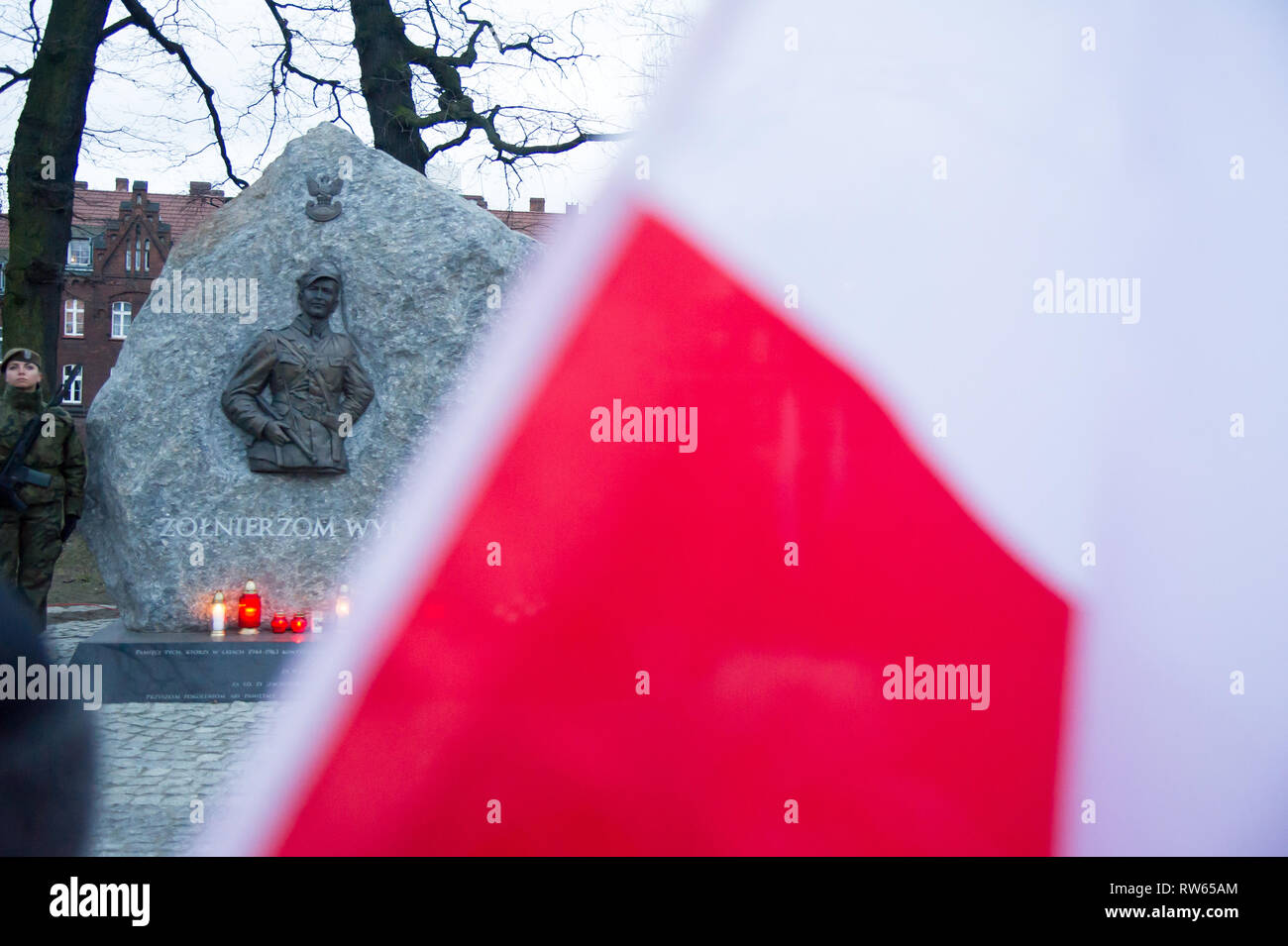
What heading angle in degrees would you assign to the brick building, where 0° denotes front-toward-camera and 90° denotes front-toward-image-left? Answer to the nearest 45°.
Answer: approximately 0°

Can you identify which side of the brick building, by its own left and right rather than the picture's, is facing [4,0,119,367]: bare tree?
front

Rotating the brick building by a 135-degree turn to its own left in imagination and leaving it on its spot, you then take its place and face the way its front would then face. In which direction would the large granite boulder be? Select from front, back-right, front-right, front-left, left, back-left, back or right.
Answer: back-right
